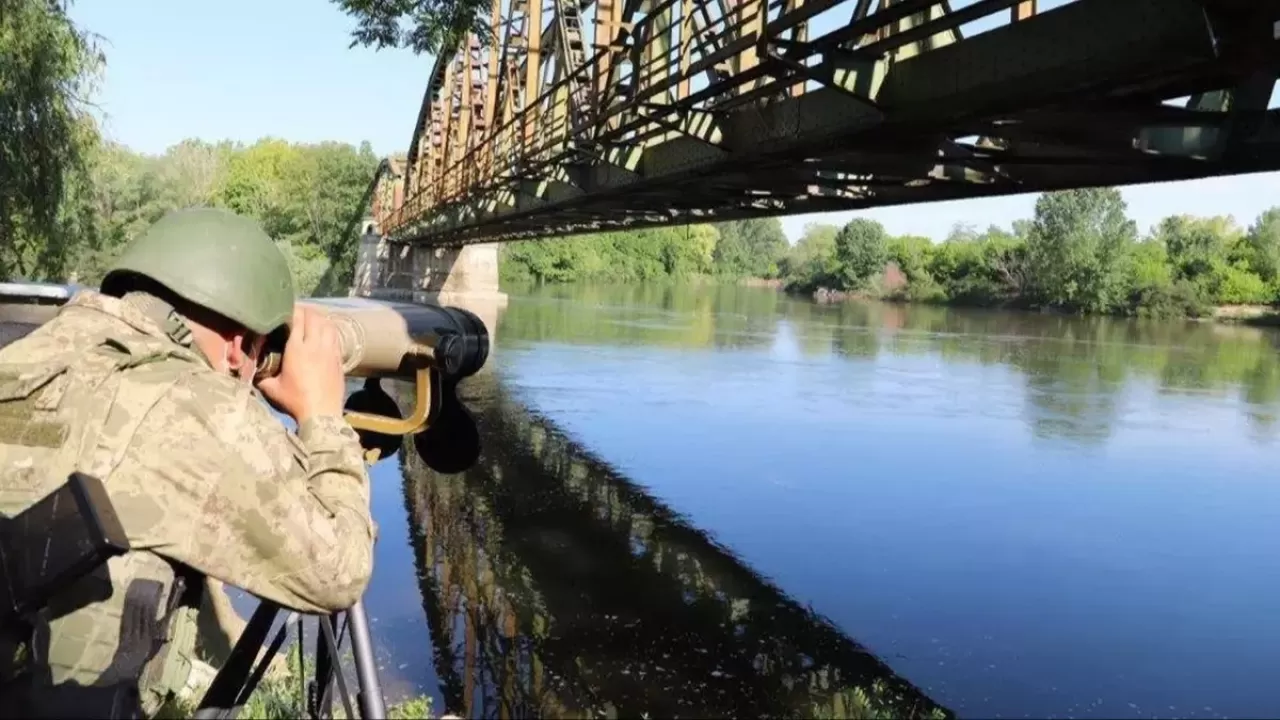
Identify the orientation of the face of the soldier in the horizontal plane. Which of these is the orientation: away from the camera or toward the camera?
away from the camera

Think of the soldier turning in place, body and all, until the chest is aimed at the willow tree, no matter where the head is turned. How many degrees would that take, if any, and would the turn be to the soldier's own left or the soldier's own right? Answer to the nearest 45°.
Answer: approximately 45° to the soldier's own left

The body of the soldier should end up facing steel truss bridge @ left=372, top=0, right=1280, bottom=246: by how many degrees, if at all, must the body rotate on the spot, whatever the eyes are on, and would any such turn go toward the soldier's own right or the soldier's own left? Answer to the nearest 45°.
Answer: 0° — they already face it

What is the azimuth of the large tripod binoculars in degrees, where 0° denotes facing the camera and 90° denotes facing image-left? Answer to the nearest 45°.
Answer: approximately 225°

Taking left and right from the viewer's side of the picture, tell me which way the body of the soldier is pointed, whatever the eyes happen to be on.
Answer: facing away from the viewer and to the right of the viewer
